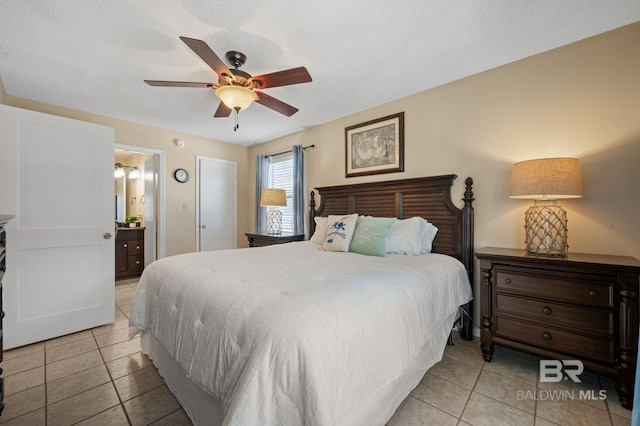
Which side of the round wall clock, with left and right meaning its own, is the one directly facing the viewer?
front

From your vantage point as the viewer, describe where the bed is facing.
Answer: facing the viewer and to the left of the viewer

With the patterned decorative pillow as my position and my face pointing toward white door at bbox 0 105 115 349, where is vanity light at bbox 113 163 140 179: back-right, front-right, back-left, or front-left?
front-right

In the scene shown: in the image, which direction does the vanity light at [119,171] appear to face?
toward the camera

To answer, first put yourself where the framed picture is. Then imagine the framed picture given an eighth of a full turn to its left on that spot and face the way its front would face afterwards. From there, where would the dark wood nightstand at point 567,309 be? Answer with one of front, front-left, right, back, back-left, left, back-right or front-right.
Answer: front-left

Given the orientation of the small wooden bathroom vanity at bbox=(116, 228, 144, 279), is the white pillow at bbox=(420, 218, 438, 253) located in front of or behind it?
in front

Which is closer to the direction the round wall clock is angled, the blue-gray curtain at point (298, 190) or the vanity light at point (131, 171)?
the blue-gray curtain

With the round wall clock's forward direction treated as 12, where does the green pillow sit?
The green pillow is roughly at 11 o'clock from the round wall clock.

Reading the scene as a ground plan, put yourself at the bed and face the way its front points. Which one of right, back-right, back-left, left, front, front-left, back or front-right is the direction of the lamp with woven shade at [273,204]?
back-right

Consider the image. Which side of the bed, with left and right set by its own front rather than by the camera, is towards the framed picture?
back

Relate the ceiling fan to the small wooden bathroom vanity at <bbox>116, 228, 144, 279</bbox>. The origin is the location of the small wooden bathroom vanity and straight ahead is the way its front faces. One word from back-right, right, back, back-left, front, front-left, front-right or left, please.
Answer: front

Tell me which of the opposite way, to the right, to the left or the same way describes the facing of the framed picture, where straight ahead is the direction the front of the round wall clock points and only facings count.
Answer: to the right
